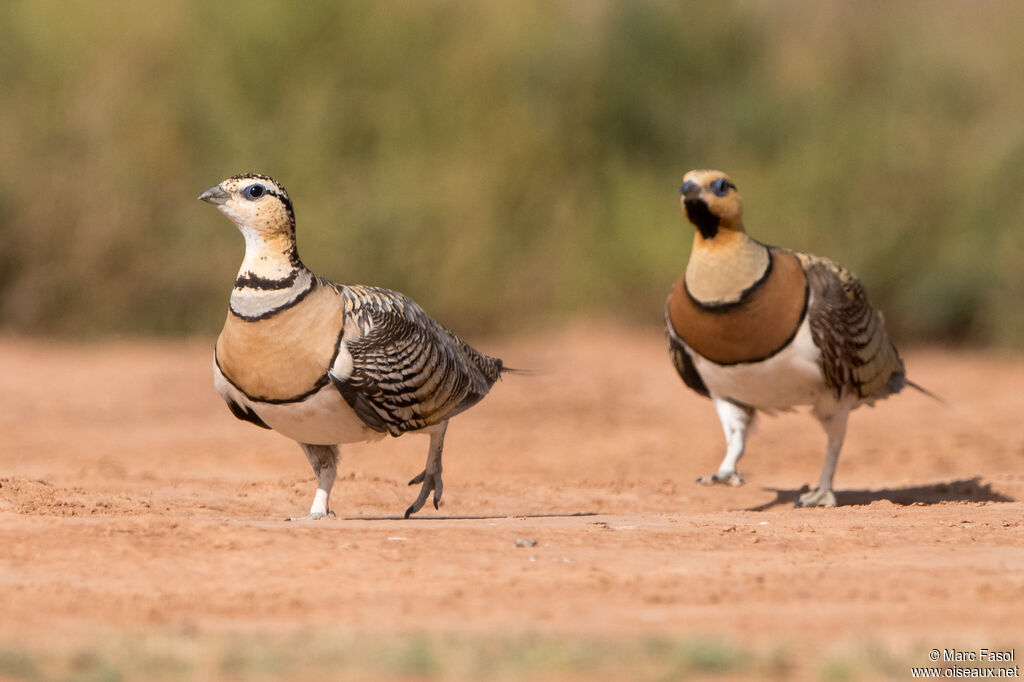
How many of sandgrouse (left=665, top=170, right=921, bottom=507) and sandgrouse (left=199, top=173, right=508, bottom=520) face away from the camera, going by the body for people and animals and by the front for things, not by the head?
0

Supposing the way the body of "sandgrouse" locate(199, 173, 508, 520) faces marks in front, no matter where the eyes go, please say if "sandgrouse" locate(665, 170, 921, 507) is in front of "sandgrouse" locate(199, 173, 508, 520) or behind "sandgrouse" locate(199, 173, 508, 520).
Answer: behind

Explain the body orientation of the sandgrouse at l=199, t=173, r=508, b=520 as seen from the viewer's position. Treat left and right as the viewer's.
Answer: facing the viewer and to the left of the viewer

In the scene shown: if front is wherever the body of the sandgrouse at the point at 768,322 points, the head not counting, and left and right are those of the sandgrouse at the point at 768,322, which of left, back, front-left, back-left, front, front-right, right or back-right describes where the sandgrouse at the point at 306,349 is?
front
